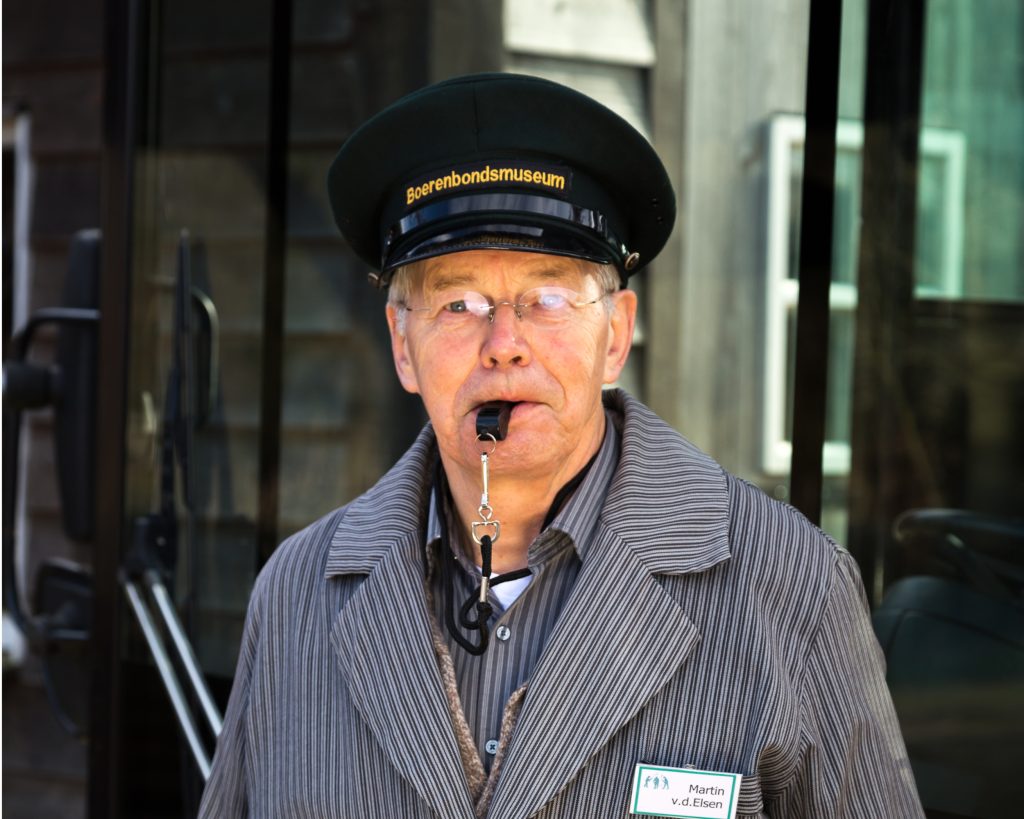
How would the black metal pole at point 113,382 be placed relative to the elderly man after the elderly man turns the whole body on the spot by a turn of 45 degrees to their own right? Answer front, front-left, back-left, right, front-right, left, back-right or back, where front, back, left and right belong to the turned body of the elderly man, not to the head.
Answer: right

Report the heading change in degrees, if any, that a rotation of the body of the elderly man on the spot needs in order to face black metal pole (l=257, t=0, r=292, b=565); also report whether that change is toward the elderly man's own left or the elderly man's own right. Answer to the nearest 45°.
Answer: approximately 135° to the elderly man's own right

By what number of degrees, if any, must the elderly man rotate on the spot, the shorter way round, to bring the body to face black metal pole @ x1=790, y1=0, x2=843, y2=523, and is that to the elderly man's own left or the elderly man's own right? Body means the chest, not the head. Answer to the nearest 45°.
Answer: approximately 135° to the elderly man's own left

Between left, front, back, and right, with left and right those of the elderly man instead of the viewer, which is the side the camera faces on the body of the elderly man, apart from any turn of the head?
front

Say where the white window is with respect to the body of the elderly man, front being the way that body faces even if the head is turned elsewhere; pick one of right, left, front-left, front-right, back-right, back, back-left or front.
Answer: back-left

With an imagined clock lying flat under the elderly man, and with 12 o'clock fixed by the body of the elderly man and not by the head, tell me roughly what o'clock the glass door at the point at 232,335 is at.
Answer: The glass door is roughly at 5 o'clock from the elderly man.

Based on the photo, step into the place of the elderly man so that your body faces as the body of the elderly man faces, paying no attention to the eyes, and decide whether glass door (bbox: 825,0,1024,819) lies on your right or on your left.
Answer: on your left
